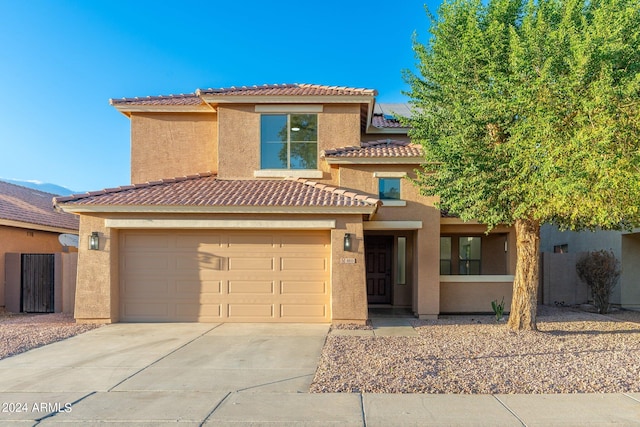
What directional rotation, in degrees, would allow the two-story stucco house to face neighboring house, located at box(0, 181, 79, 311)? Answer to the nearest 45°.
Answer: approximately 135° to its right

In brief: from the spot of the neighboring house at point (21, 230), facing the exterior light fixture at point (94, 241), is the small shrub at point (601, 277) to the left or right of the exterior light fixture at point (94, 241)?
left

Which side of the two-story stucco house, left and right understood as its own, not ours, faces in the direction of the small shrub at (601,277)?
left

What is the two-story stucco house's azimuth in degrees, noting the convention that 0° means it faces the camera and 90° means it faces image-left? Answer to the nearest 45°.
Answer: approximately 0°

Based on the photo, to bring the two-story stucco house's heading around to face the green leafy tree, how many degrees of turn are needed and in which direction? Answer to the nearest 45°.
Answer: approximately 45° to its left

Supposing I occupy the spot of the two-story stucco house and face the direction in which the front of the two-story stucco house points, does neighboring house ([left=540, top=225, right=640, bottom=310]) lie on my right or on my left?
on my left
